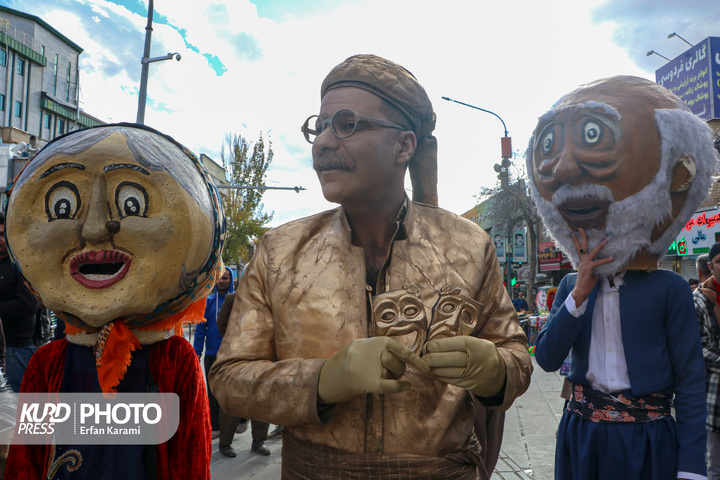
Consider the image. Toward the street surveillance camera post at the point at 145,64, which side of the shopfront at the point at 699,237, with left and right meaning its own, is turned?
front

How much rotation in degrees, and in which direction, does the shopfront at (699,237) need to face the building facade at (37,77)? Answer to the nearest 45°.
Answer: approximately 45° to its right

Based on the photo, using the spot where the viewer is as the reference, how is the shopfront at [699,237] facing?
facing the viewer and to the left of the viewer

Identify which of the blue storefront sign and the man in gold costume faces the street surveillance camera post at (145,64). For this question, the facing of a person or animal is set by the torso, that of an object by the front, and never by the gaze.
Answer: the blue storefront sign

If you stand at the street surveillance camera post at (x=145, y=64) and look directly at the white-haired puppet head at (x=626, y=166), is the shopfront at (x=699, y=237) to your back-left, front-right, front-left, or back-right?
front-left

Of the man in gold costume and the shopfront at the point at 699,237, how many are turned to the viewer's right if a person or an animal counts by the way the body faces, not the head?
0

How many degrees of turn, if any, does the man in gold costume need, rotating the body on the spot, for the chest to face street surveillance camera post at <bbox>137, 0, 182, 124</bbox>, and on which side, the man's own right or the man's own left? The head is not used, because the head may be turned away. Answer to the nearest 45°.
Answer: approximately 135° to the man's own right

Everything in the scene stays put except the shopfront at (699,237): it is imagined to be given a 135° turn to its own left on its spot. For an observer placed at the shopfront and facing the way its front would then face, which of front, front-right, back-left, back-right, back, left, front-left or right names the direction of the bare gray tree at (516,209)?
back-left

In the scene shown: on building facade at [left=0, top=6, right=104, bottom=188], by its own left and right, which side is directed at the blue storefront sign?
front

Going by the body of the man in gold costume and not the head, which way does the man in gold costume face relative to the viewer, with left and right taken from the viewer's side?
facing the viewer

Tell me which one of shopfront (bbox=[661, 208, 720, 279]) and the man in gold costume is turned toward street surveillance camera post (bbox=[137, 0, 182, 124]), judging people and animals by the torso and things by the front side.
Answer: the shopfront
